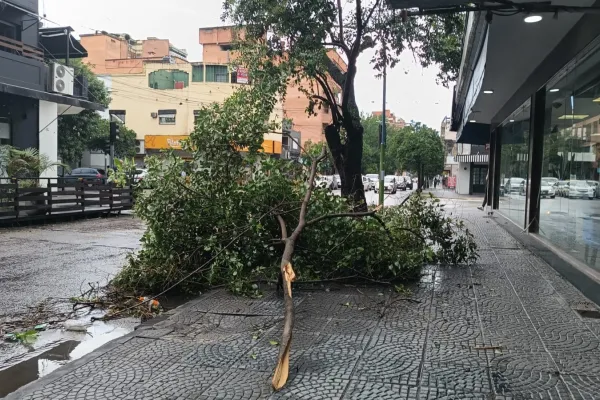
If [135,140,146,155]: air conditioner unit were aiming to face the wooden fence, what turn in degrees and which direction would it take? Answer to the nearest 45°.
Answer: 0° — it already faces it

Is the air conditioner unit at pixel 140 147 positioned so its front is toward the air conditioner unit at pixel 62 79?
yes

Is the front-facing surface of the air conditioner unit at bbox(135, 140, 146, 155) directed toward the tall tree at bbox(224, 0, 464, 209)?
yes

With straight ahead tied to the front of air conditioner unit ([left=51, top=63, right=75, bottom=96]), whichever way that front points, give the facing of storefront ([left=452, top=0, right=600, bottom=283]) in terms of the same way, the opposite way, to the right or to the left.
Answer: the opposite way

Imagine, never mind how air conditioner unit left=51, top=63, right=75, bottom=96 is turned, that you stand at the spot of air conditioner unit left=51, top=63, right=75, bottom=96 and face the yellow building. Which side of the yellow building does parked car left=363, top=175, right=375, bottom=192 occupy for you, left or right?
right

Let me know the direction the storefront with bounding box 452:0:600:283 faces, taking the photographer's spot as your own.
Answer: facing to the left of the viewer

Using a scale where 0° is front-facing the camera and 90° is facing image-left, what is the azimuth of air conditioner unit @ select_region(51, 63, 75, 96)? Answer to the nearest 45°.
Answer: approximately 315°

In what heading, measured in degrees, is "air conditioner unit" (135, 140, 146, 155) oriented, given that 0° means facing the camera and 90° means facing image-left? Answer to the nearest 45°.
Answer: approximately 0°
